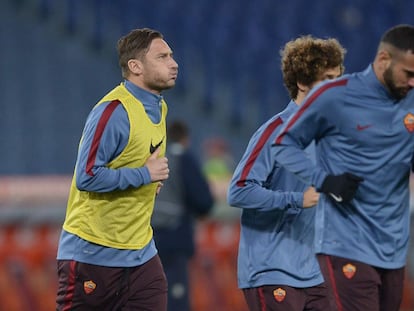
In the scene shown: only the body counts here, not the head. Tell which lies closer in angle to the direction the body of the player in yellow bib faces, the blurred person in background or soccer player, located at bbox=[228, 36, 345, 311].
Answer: the soccer player

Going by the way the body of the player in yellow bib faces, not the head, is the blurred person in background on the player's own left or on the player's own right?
on the player's own left

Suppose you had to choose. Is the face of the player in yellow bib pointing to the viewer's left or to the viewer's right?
to the viewer's right

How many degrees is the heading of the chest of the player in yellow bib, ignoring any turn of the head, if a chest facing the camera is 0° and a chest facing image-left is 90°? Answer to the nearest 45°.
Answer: approximately 315°

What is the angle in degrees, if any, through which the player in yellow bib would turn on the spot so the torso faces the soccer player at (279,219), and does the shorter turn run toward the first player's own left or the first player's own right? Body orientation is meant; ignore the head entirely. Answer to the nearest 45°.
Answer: approximately 45° to the first player's own left
